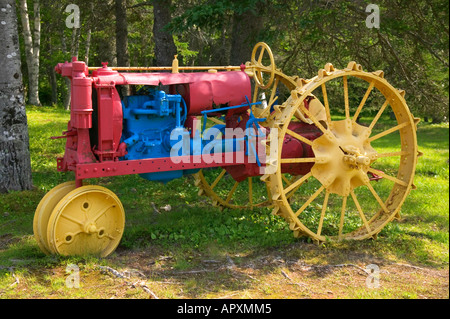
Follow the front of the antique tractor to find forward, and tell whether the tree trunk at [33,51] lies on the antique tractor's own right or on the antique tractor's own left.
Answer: on the antique tractor's own right

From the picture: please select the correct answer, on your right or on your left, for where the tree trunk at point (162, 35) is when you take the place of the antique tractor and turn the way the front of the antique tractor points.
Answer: on your right

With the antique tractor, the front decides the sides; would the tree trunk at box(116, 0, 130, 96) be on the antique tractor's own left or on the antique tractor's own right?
on the antique tractor's own right

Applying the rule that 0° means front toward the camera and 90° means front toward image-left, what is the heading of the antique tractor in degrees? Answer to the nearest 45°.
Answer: approximately 45°
